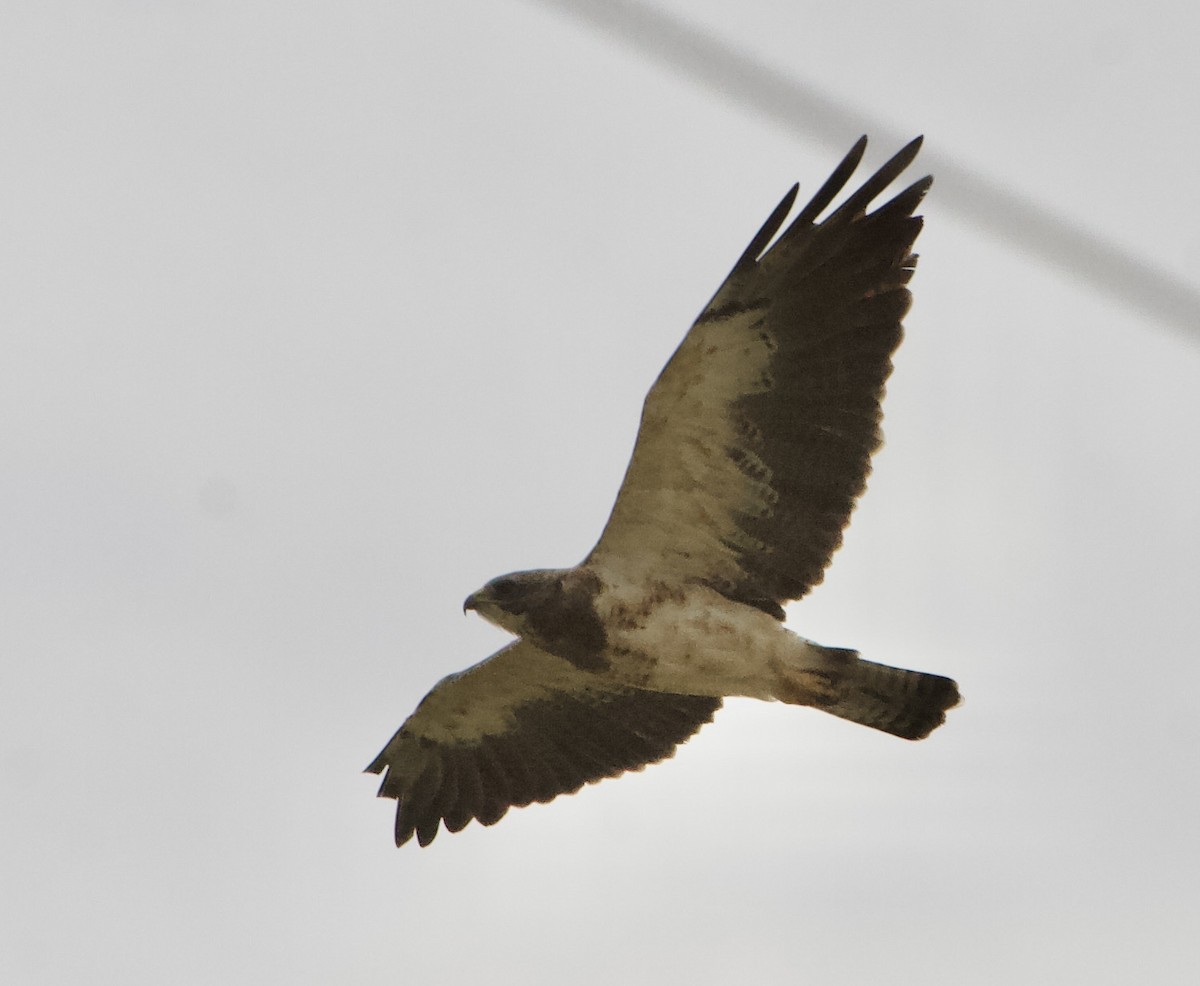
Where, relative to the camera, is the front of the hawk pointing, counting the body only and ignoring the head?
to the viewer's left
